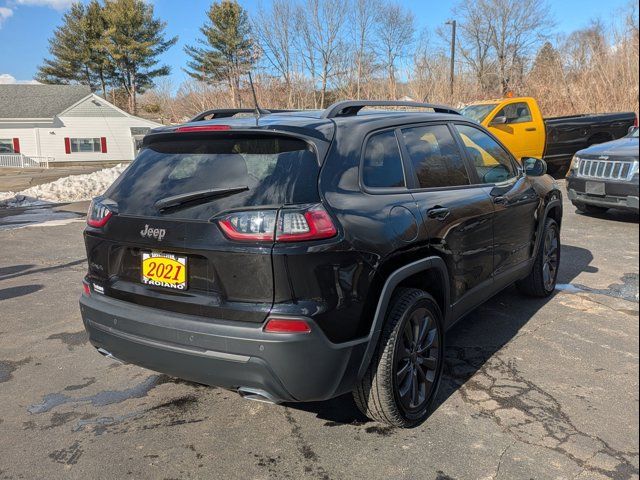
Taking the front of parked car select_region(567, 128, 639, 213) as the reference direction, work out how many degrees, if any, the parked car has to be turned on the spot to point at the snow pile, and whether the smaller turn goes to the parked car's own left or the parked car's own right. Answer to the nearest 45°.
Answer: approximately 90° to the parked car's own right

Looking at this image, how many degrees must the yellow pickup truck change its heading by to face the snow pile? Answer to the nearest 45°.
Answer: approximately 45° to its right

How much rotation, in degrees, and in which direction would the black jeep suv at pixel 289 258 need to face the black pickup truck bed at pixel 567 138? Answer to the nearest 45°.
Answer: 0° — it already faces it

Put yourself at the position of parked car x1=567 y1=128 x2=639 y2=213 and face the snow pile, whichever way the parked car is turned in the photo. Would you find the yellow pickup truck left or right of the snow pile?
right

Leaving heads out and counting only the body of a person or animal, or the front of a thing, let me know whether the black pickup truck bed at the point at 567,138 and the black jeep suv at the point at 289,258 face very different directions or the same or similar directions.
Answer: very different directions

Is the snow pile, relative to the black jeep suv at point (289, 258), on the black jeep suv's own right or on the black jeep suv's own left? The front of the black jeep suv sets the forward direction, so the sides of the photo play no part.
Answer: on the black jeep suv's own left

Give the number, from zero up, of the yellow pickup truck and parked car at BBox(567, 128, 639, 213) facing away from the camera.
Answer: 0

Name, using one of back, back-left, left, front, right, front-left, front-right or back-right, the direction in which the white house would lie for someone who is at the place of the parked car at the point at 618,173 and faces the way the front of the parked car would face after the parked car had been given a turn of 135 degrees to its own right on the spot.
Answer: front-left

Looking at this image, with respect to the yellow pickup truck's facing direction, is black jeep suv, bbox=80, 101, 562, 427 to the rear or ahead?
ahead

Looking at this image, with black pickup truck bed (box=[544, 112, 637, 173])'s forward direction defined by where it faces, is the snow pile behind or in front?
in front

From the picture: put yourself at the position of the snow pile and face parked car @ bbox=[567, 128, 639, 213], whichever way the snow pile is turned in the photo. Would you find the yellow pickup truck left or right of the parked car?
left

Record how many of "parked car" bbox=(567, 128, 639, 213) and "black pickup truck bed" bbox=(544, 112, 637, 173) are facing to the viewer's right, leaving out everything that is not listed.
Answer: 0

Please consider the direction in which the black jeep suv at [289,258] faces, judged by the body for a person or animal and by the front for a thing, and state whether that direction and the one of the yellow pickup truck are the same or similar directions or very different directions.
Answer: very different directions

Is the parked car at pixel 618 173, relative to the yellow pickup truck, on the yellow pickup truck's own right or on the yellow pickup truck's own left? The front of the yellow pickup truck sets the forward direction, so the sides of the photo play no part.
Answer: on the yellow pickup truck's own left

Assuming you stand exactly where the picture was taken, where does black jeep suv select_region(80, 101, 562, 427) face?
facing away from the viewer and to the right of the viewer

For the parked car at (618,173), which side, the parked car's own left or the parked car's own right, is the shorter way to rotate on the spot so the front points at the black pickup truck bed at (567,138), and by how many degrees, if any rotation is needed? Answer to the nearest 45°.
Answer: approximately 135° to the parked car's own right
